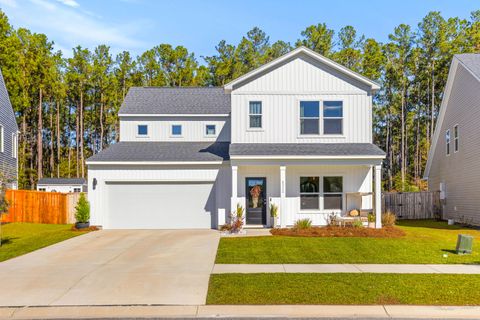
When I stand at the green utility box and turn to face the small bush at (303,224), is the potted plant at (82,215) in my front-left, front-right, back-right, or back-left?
front-left

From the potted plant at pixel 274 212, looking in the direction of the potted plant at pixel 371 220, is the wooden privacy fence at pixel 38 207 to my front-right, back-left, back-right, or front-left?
back-left

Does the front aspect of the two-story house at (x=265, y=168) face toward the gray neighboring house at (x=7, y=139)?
no

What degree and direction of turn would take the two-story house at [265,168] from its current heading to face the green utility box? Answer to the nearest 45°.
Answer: approximately 45° to its left

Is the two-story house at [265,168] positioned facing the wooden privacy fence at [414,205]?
no

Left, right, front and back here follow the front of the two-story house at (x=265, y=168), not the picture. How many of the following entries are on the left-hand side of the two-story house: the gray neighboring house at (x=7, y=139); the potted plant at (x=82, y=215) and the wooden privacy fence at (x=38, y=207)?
0

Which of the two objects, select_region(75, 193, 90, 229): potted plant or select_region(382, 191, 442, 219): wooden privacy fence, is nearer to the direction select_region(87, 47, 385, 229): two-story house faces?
the potted plant

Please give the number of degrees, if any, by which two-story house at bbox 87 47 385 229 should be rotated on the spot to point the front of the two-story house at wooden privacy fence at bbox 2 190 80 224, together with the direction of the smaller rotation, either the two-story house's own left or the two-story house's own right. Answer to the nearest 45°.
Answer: approximately 135° to the two-story house's own right

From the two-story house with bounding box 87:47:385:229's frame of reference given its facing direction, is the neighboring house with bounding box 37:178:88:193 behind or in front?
behind

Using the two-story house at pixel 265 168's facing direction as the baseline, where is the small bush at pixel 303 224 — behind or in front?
in front

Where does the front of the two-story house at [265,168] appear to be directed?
toward the camera

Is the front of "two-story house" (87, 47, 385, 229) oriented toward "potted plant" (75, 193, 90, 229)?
no

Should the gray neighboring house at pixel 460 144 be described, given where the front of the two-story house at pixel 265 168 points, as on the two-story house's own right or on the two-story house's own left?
on the two-story house's own left
